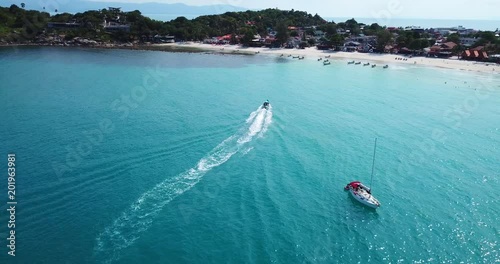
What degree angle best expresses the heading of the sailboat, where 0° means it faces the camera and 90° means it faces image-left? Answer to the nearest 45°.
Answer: approximately 315°
